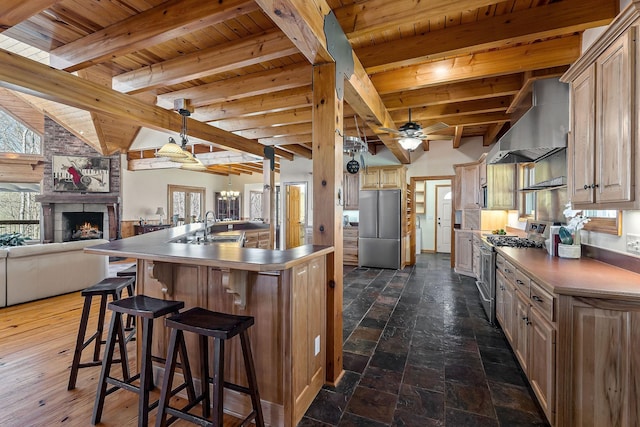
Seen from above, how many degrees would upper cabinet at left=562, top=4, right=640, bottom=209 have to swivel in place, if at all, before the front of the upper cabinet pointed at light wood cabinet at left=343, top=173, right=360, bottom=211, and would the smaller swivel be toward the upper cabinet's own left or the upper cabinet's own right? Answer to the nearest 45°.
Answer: approximately 90° to the upper cabinet's own right

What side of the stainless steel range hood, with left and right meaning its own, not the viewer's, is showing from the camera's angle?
left

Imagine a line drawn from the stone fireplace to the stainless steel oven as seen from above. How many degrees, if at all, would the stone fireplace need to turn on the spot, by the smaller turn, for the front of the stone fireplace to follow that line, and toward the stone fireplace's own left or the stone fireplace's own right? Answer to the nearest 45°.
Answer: approximately 45° to the stone fireplace's own left

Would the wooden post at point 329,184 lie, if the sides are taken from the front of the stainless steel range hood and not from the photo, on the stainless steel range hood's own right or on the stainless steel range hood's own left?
on the stainless steel range hood's own left

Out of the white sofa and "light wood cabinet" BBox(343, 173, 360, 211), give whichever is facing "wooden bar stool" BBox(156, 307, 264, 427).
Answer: the light wood cabinet

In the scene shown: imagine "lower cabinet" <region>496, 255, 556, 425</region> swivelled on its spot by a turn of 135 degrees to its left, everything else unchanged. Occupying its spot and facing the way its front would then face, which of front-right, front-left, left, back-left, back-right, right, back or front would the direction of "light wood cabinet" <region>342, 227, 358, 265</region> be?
back

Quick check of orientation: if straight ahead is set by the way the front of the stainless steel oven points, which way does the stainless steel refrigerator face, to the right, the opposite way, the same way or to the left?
to the left

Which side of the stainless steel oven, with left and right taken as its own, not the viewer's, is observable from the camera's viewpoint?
left

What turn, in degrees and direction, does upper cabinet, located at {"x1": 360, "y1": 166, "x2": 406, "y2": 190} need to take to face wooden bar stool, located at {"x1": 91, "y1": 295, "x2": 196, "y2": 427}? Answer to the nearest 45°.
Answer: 0° — it already faces it

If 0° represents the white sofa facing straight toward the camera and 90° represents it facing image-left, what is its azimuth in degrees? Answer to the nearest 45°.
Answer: approximately 135°

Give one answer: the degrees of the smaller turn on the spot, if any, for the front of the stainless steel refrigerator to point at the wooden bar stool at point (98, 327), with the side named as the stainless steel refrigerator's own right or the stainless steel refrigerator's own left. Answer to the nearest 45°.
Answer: approximately 45° to the stainless steel refrigerator's own right

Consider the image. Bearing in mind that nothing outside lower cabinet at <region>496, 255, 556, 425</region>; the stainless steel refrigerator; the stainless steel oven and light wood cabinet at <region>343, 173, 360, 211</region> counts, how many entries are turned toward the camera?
2

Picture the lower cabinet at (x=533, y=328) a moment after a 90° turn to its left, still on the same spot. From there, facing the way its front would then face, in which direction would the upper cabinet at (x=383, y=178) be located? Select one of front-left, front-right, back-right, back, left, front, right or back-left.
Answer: back-right

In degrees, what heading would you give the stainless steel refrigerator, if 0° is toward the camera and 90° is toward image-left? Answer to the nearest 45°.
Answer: approximately 0°

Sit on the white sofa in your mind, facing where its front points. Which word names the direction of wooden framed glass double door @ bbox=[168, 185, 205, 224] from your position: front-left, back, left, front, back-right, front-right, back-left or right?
right

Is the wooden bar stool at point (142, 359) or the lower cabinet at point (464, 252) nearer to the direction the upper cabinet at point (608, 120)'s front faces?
the wooden bar stool

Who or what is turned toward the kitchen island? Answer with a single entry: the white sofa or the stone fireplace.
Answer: the stone fireplace
